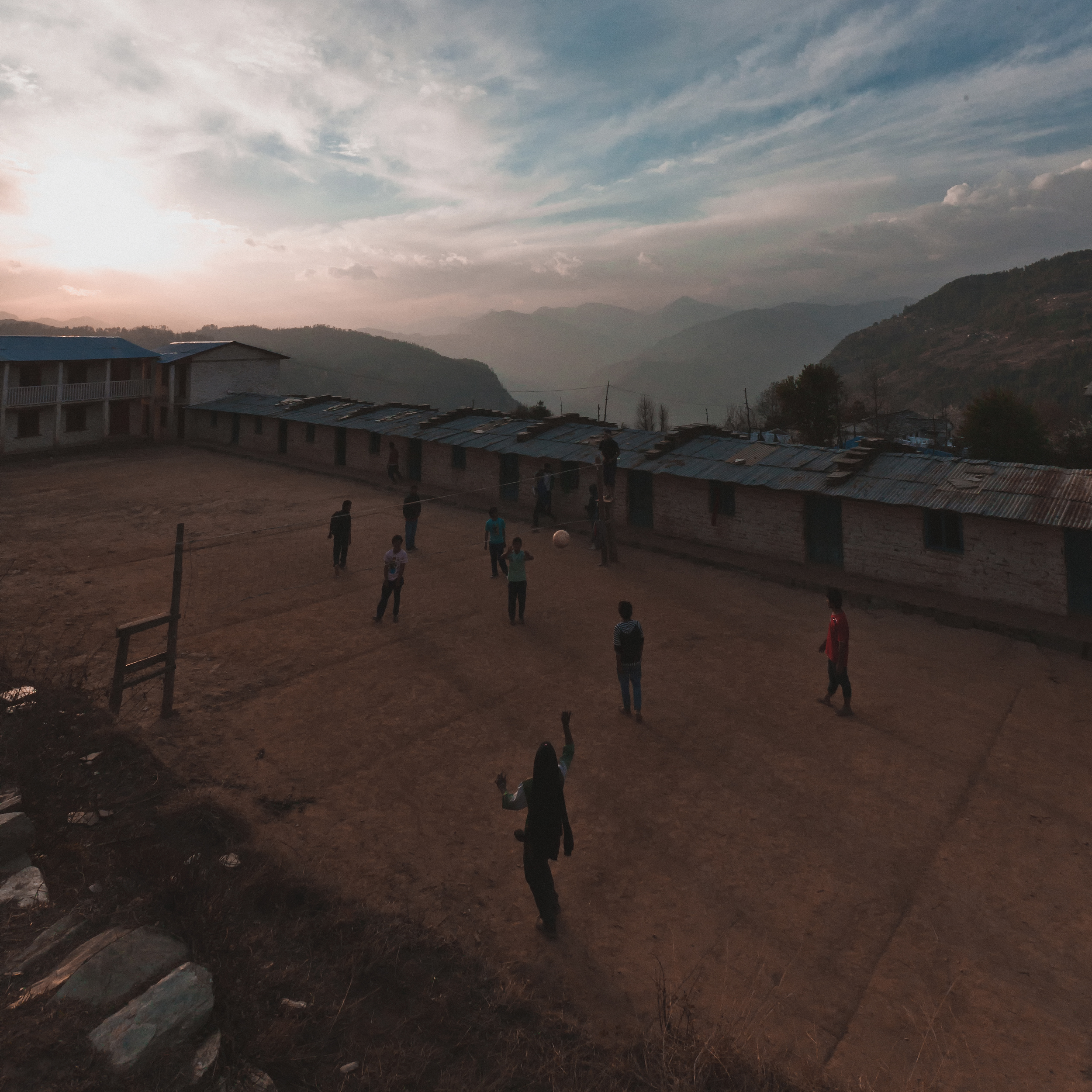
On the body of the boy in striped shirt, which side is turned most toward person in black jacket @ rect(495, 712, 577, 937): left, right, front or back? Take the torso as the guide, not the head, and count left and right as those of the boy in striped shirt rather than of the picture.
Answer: back

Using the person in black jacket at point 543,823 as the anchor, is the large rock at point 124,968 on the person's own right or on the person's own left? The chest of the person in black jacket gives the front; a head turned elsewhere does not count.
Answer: on the person's own left

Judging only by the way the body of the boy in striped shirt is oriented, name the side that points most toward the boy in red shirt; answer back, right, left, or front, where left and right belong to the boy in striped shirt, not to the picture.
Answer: right

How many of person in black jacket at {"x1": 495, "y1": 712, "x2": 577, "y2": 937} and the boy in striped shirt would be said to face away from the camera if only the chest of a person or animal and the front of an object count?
2

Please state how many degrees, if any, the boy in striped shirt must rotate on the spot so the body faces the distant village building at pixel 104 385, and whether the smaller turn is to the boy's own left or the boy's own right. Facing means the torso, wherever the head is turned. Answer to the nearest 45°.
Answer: approximately 45° to the boy's own left

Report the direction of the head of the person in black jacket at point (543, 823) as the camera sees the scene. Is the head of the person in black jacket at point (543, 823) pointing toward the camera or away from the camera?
away from the camera

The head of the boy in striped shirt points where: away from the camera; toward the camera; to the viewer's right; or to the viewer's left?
away from the camera

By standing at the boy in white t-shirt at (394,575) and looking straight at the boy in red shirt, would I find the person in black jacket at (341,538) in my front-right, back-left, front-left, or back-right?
back-left

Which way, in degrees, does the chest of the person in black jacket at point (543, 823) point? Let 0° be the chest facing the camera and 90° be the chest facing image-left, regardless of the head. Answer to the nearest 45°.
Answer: approximately 180°

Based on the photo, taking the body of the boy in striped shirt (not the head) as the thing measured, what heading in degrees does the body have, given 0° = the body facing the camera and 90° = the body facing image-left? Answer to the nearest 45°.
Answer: approximately 180°

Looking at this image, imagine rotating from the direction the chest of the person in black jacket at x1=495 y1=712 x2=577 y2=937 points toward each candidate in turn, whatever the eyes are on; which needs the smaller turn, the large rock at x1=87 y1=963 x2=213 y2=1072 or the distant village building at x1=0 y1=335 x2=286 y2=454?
the distant village building
